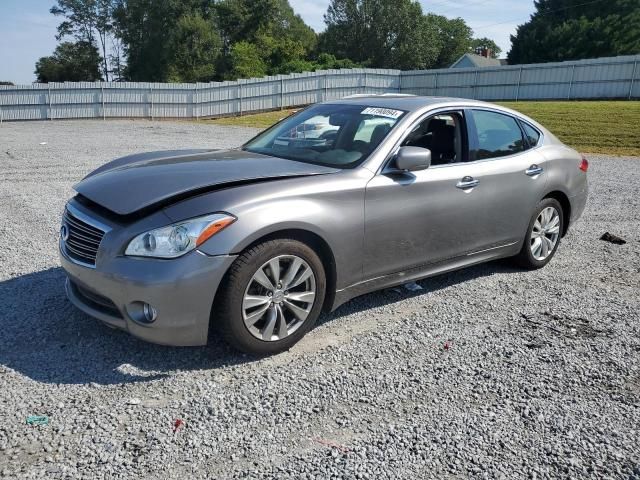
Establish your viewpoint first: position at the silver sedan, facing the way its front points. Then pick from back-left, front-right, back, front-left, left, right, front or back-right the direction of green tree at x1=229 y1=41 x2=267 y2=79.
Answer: back-right

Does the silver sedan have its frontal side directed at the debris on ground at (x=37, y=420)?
yes

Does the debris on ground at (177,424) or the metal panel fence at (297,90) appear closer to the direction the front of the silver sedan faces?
the debris on ground

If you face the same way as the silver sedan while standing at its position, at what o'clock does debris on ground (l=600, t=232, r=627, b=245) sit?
The debris on ground is roughly at 6 o'clock from the silver sedan.

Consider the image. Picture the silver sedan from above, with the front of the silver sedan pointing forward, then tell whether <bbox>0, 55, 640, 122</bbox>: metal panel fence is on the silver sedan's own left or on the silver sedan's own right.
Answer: on the silver sedan's own right

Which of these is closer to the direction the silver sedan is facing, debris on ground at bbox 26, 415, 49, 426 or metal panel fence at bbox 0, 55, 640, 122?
the debris on ground

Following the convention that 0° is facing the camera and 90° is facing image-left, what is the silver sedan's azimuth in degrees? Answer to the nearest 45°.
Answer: approximately 45°

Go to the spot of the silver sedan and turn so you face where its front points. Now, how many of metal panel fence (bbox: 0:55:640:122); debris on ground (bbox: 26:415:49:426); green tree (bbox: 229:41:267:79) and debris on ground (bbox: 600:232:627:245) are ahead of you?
1

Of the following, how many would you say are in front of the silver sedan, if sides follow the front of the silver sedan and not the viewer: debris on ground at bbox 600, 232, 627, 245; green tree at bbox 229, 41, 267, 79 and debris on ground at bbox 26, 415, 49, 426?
1

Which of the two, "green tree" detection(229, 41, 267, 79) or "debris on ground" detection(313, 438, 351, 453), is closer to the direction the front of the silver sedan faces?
the debris on ground

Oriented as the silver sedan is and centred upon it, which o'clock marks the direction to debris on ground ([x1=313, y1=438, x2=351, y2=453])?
The debris on ground is roughly at 10 o'clock from the silver sedan.

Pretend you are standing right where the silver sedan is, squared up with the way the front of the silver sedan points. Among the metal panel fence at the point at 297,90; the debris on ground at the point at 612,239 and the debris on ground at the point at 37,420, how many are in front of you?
1

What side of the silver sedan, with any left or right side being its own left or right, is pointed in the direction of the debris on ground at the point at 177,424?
front
